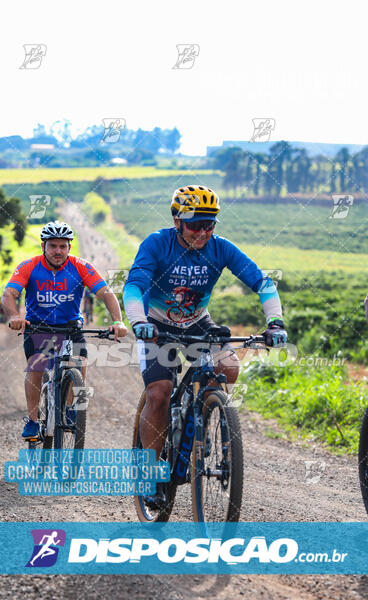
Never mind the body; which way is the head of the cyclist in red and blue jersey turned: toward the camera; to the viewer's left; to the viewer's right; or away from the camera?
toward the camera

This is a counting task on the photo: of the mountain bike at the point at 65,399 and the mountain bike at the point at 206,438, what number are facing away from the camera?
0

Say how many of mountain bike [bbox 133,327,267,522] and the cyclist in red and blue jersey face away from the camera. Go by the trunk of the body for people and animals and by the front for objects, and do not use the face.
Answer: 0

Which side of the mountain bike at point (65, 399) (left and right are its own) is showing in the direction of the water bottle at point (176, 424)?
front

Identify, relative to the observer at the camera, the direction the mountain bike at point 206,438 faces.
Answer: facing the viewer and to the right of the viewer

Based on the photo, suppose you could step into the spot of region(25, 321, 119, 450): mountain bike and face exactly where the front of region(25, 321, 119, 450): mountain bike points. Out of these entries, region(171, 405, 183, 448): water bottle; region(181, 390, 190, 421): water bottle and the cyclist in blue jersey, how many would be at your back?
0

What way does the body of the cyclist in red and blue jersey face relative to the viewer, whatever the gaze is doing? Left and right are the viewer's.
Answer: facing the viewer

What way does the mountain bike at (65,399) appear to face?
toward the camera

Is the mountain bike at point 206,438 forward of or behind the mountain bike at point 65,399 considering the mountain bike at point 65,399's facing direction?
forward

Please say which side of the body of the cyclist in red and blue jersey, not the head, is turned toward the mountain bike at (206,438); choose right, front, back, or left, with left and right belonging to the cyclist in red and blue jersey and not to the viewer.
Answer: front

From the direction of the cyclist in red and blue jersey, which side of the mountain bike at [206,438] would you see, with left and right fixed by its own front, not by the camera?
back

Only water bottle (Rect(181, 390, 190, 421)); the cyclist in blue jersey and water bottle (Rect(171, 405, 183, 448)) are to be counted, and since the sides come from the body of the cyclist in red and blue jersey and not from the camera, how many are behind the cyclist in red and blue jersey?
0
